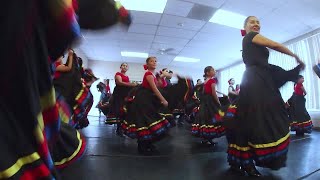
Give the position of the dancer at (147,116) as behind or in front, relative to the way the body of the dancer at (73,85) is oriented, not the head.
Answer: in front

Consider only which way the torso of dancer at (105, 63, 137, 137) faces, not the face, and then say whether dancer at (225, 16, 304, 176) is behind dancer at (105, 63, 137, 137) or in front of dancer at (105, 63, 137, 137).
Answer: in front

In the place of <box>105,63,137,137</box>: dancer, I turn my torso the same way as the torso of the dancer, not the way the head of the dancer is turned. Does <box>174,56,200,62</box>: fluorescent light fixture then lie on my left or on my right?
on my left
